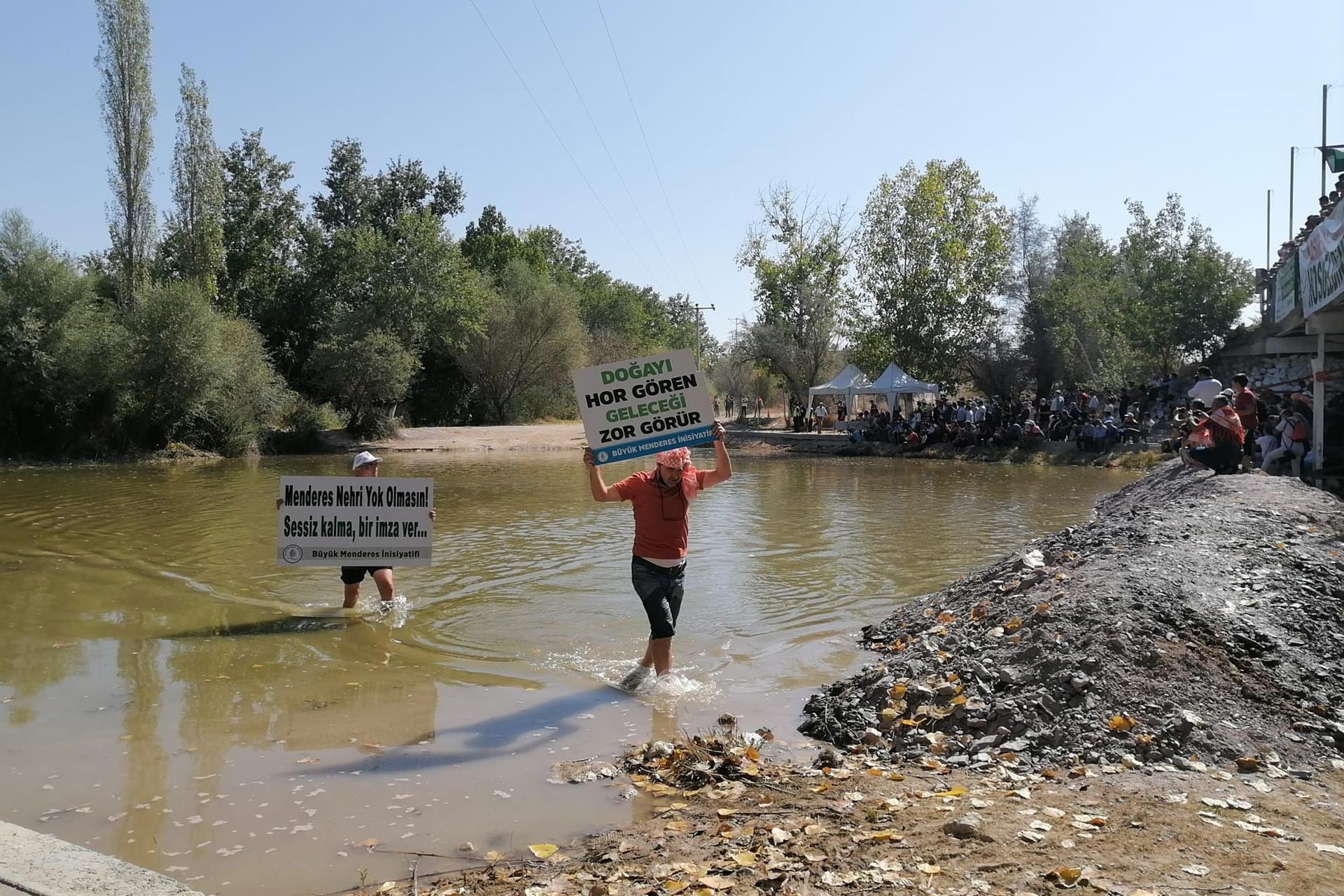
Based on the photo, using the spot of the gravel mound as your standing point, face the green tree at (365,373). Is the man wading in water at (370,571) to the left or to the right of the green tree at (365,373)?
left

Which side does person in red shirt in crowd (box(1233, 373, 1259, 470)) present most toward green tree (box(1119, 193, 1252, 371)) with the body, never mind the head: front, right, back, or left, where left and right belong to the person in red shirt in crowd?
right

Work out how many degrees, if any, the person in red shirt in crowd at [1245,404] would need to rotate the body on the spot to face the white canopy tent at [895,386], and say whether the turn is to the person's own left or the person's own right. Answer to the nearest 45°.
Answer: approximately 45° to the person's own right

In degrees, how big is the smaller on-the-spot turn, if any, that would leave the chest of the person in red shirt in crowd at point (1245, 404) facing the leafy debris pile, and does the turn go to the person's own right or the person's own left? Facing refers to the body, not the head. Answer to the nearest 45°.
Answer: approximately 90° to the person's own left

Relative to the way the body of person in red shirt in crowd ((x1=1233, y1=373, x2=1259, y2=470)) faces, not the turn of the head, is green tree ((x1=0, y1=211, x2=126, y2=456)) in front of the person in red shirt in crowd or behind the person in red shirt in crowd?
in front
